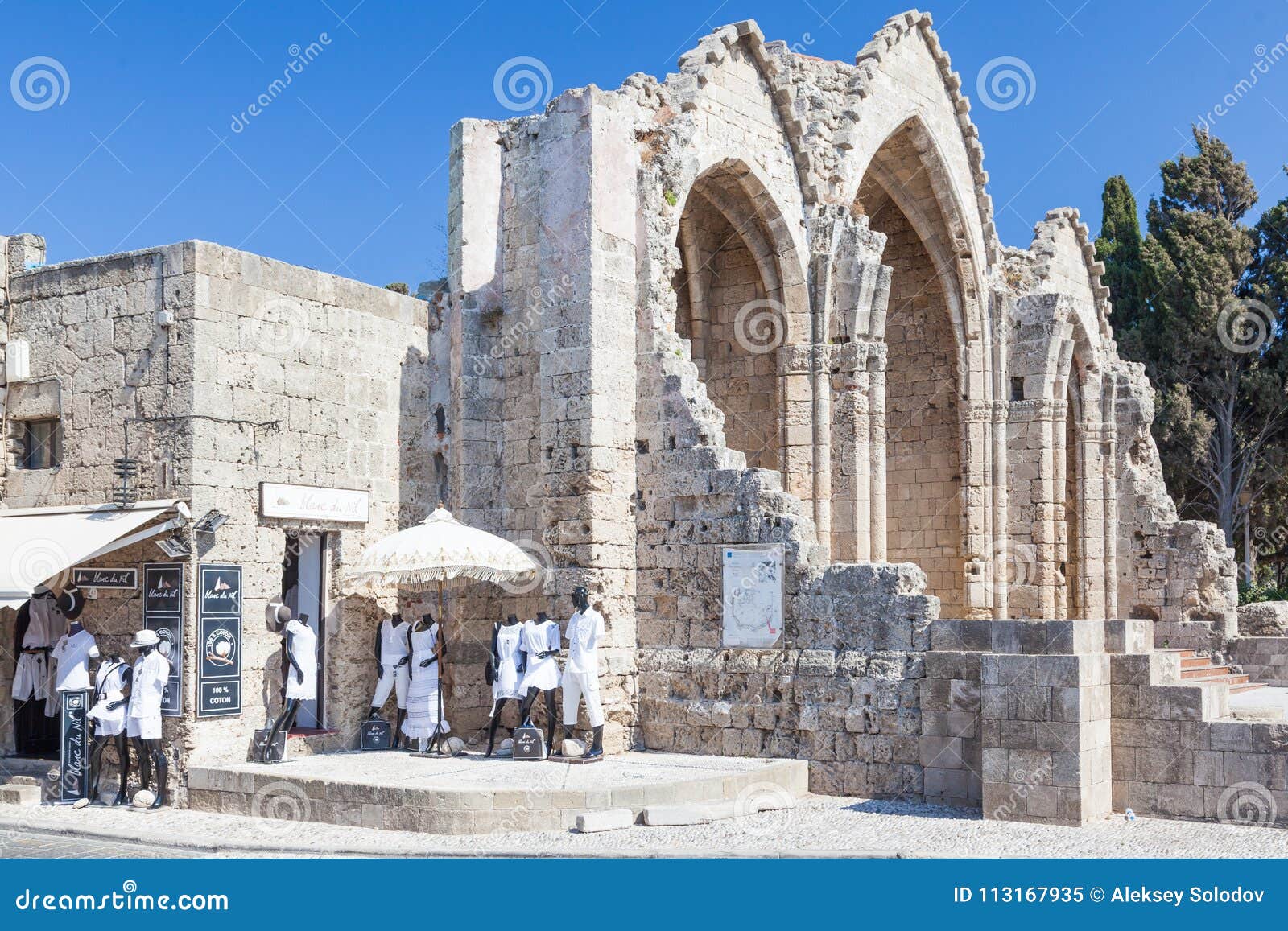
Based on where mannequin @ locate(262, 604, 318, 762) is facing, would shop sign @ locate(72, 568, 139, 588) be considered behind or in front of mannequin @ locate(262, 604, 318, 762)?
behind

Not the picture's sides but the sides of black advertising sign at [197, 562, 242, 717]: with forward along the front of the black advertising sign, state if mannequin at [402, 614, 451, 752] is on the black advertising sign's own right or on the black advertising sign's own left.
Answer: on the black advertising sign's own left
